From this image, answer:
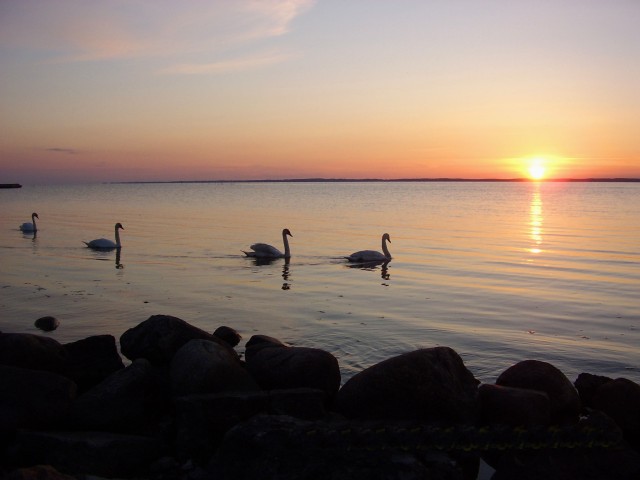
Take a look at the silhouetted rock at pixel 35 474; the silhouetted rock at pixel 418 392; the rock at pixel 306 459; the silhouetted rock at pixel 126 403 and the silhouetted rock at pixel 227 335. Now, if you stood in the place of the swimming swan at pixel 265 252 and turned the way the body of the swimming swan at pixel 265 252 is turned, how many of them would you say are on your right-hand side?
5

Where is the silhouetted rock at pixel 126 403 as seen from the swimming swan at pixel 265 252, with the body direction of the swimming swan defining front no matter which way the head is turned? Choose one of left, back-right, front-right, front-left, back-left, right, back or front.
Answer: right

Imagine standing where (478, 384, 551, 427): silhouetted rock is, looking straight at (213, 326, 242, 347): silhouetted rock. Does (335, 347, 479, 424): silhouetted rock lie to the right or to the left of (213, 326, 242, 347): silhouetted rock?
left

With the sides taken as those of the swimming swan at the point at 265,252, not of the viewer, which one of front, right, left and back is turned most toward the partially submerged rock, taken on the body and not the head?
right

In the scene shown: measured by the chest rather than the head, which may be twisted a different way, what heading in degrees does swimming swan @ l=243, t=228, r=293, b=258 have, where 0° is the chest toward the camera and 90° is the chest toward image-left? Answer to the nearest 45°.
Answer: approximately 270°

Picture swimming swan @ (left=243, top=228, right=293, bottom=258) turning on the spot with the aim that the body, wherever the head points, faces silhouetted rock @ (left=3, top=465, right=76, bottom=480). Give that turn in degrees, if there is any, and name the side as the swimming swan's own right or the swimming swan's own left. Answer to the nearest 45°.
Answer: approximately 90° to the swimming swan's own right

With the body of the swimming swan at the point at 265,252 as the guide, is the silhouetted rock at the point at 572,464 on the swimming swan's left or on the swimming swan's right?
on the swimming swan's right

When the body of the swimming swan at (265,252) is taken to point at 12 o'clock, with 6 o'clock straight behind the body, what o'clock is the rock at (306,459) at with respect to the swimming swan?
The rock is roughly at 3 o'clock from the swimming swan.

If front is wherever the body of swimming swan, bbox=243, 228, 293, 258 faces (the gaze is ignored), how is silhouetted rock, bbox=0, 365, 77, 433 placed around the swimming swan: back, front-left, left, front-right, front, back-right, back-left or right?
right

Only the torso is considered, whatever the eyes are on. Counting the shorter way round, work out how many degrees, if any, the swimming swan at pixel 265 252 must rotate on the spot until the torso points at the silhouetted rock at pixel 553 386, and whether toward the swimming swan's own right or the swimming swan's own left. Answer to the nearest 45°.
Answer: approximately 90° to the swimming swan's own right

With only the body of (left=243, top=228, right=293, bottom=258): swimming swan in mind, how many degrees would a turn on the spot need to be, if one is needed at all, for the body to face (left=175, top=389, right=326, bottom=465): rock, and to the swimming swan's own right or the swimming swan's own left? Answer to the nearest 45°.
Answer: approximately 90° to the swimming swan's own right

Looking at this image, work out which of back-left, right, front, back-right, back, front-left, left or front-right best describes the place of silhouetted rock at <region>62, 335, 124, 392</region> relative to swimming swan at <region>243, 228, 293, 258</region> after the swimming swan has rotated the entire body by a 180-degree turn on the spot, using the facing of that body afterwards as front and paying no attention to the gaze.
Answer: left
